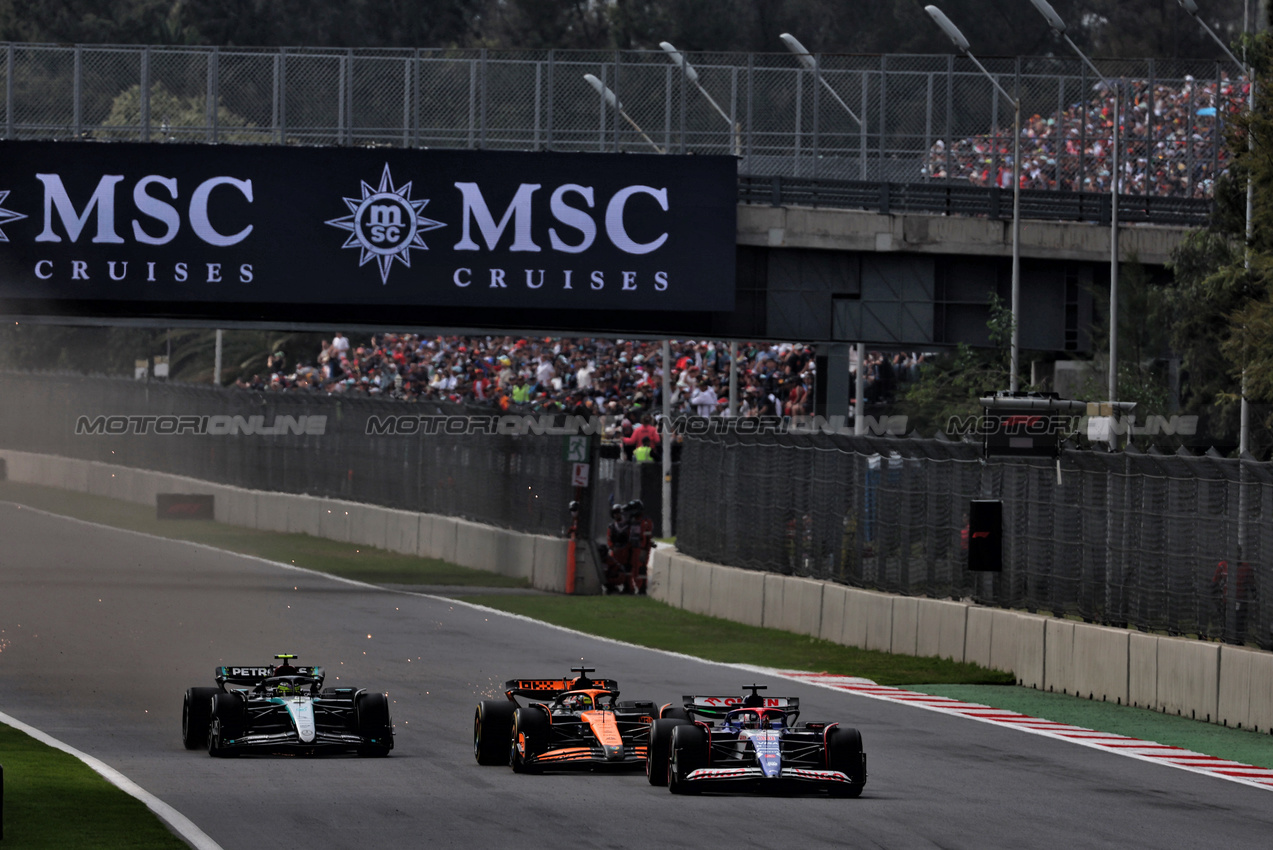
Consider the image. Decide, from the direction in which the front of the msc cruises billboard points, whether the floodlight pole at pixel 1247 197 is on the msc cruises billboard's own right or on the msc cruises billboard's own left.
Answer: on the msc cruises billboard's own left

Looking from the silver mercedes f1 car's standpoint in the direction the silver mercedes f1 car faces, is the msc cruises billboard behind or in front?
behind

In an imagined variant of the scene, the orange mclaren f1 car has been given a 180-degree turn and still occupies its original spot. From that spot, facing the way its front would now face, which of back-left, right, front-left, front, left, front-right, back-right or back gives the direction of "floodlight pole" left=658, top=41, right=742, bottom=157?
front

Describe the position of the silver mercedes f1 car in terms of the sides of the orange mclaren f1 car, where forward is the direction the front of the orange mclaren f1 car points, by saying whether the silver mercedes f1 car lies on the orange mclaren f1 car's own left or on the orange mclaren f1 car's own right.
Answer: on the orange mclaren f1 car's own right

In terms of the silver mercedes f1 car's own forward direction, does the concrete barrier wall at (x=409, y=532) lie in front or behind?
behind

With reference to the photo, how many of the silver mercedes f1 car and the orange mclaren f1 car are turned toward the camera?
2

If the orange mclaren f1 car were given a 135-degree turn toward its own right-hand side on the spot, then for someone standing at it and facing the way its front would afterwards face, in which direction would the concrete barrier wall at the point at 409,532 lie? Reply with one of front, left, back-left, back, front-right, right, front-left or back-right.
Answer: front-right

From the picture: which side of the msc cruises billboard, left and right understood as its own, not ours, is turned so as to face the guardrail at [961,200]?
left

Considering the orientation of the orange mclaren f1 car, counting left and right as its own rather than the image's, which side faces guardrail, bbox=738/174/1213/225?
back

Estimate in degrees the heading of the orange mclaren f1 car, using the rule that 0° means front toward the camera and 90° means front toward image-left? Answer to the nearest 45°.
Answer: approximately 0°

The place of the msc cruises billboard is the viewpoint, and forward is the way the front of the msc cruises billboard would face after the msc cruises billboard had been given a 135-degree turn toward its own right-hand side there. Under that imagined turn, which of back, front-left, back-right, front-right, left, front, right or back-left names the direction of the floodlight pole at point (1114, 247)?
back-right

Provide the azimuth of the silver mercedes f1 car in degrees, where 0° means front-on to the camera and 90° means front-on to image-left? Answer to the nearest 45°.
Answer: approximately 0°
